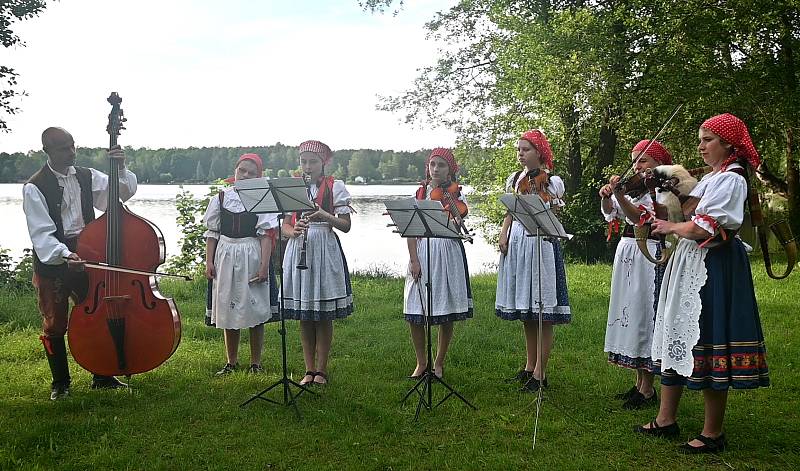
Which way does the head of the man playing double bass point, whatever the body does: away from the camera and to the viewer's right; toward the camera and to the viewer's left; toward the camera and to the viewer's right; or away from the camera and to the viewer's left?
toward the camera and to the viewer's right

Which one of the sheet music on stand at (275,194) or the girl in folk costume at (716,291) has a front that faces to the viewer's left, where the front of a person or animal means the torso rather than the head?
the girl in folk costume

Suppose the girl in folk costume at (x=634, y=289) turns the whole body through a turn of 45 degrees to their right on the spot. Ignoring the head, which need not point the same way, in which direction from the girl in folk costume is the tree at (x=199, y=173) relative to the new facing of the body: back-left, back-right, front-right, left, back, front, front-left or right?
front-right

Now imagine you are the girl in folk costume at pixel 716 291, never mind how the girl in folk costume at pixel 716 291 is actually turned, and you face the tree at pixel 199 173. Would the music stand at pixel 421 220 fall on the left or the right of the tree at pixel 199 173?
left

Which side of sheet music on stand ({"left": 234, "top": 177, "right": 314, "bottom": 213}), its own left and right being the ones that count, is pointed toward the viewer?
back

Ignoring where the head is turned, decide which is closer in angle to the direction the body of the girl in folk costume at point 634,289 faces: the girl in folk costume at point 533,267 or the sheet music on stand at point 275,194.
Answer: the sheet music on stand

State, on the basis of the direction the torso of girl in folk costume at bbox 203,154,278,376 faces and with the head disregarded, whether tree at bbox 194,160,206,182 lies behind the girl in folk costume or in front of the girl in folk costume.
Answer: behind

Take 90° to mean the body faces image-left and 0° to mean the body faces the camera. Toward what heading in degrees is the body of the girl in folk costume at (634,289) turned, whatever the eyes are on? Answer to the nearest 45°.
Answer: approximately 45°

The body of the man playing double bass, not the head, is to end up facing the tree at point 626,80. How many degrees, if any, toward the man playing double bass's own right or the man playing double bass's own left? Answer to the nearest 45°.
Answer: approximately 90° to the man playing double bass's own left

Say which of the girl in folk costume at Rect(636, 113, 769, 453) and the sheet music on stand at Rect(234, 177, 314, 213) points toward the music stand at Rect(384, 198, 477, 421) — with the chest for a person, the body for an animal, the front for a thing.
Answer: the girl in folk costume

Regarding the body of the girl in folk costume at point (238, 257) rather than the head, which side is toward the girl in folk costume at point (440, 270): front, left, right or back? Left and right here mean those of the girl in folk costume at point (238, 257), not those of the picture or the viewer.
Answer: left

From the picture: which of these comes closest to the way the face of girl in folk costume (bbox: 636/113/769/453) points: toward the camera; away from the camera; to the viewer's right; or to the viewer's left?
to the viewer's left

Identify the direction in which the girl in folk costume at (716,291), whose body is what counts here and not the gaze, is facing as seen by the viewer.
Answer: to the viewer's left
